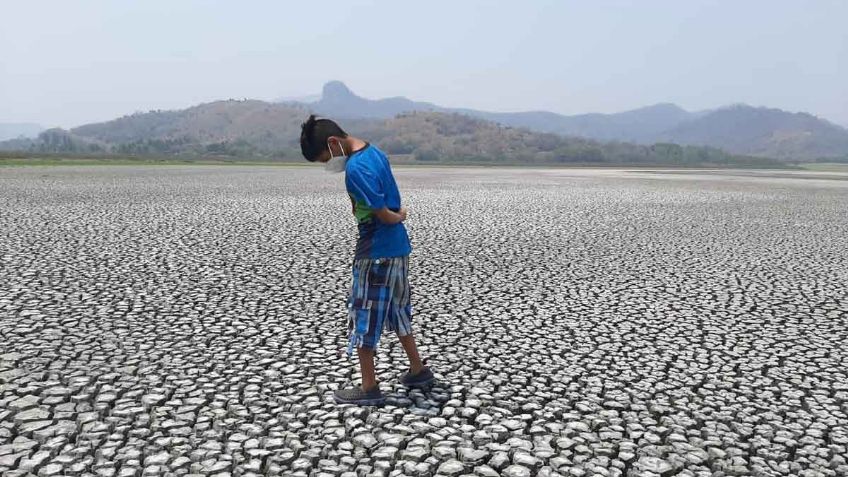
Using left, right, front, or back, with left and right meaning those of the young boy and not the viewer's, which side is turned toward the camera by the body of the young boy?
left
